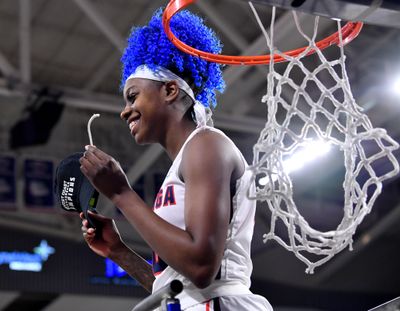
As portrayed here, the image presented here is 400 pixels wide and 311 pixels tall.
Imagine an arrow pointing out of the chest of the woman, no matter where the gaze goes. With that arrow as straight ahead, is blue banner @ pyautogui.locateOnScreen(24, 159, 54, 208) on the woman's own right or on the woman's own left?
on the woman's own right

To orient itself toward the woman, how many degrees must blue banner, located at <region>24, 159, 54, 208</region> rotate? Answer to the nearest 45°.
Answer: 0° — it already faces them

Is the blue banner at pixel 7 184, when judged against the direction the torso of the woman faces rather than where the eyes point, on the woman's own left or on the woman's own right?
on the woman's own right

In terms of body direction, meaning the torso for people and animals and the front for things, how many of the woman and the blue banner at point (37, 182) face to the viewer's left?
1

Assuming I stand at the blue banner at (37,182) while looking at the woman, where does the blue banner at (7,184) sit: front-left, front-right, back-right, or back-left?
back-right

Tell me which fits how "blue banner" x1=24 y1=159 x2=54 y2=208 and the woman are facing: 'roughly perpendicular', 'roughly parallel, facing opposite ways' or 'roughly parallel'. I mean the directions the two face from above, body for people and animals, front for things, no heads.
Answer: roughly perpendicular

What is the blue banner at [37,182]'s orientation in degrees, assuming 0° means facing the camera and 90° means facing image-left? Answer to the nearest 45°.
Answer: approximately 0°

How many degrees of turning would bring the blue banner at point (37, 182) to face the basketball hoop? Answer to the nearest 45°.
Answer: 0° — it already faces it

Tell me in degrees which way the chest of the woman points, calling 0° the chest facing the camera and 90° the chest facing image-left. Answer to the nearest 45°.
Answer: approximately 90°

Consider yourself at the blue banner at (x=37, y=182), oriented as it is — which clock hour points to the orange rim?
The orange rim is roughly at 12 o'clock from the blue banner.
